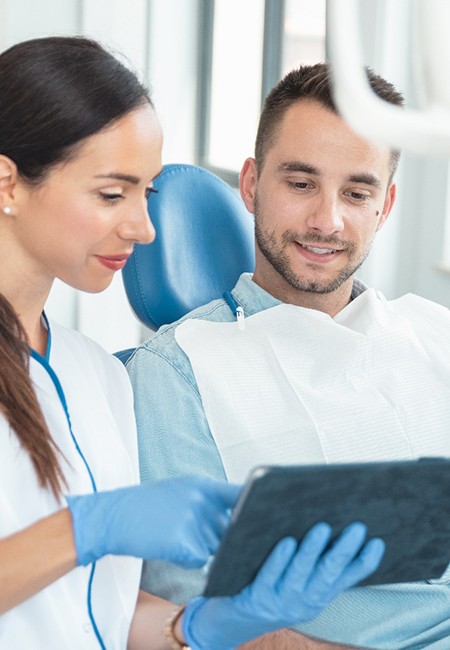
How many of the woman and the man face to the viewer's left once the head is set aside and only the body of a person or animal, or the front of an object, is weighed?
0

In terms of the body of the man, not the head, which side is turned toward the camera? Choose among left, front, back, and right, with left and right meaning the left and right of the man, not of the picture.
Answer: front
